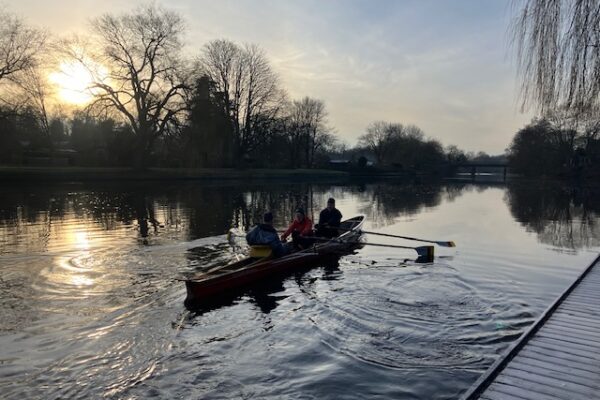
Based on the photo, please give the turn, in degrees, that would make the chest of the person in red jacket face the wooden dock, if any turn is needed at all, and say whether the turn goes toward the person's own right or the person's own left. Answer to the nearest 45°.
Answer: approximately 45° to the person's own left

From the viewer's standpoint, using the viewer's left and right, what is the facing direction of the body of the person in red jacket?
facing the viewer and to the left of the viewer

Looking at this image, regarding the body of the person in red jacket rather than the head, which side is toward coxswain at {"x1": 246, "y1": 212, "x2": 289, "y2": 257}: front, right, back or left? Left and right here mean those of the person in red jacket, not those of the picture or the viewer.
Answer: front

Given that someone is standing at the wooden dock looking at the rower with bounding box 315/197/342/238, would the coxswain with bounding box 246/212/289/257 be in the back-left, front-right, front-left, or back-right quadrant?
front-left

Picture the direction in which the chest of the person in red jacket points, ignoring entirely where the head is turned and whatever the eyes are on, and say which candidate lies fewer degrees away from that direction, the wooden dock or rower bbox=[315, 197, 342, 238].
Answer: the wooden dock

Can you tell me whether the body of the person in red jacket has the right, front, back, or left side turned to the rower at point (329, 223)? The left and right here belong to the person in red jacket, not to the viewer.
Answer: back
